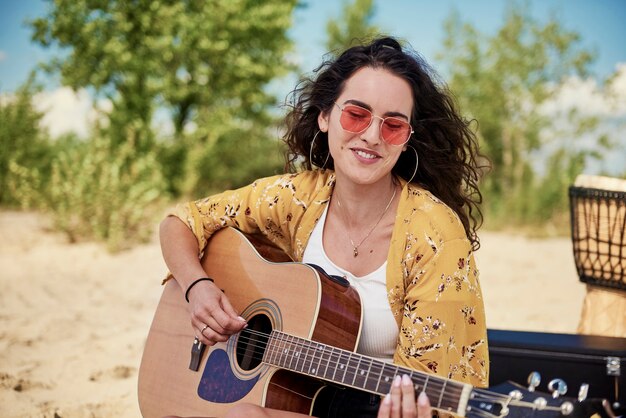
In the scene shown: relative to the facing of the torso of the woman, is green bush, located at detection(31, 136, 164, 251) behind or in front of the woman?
behind

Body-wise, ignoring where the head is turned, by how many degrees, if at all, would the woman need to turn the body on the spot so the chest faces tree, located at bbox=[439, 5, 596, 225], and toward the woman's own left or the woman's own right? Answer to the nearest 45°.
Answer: approximately 180°

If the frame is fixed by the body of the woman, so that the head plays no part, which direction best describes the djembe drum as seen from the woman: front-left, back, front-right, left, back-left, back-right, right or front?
back-left

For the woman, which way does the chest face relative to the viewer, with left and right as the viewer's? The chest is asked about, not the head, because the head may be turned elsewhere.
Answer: facing the viewer

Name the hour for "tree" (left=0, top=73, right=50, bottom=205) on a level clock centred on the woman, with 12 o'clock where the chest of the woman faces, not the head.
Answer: The tree is roughly at 5 o'clock from the woman.

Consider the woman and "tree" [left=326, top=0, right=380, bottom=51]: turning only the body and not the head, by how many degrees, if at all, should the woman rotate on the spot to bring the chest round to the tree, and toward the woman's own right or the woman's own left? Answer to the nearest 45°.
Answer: approximately 180°

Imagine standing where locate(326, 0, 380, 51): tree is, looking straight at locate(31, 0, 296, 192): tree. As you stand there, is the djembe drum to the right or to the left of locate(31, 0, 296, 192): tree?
left

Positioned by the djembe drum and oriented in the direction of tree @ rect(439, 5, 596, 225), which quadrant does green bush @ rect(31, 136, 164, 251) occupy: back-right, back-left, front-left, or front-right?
front-left
